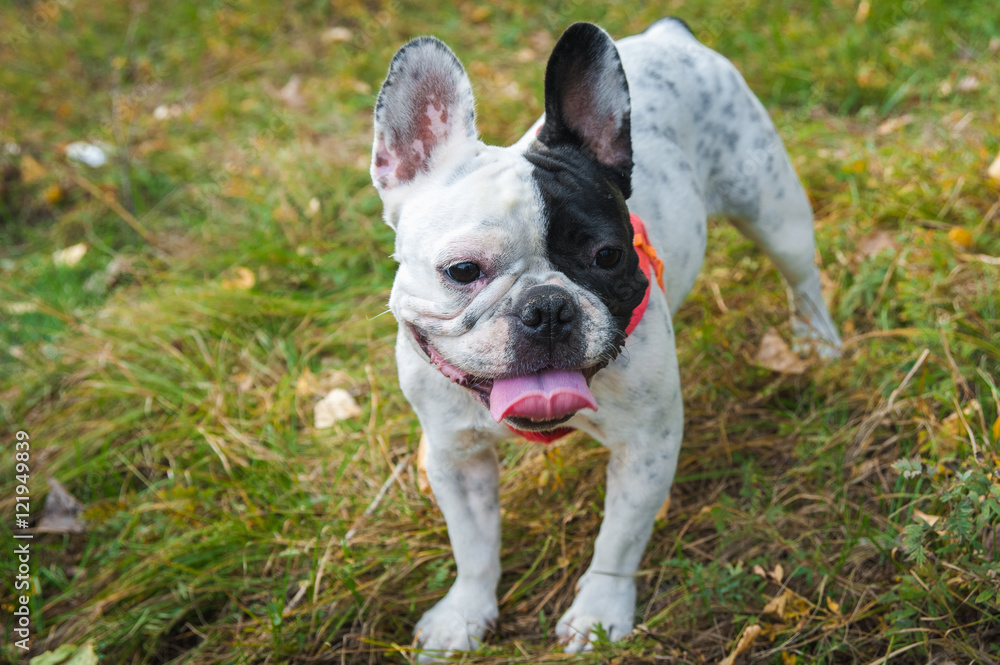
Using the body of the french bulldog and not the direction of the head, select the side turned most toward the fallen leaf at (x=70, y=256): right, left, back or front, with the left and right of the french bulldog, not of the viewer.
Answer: right

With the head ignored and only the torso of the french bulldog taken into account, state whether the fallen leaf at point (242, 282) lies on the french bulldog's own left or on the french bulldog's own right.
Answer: on the french bulldog's own right

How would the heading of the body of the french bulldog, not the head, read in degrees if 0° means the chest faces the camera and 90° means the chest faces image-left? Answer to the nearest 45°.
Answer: approximately 45°

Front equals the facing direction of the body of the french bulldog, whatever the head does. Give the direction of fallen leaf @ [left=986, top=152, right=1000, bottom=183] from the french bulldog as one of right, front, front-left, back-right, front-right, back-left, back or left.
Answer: back

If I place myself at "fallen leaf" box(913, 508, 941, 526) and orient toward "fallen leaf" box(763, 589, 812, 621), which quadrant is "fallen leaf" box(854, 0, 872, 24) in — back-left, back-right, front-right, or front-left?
back-right

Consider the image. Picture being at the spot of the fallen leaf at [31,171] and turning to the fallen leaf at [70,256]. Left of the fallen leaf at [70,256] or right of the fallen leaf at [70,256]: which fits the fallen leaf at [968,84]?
left

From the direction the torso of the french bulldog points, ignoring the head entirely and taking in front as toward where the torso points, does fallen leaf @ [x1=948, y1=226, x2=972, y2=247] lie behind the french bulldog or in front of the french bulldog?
behind

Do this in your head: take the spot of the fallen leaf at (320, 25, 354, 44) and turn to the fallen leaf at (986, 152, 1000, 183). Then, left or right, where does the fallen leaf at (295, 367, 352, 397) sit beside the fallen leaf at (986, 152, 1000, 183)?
right

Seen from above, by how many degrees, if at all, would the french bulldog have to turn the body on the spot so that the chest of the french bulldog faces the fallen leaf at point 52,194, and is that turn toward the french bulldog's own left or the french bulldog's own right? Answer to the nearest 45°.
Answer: approximately 90° to the french bulldog's own right

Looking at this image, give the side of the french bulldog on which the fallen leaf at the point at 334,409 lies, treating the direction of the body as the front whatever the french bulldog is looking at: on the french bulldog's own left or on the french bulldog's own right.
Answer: on the french bulldog's own right

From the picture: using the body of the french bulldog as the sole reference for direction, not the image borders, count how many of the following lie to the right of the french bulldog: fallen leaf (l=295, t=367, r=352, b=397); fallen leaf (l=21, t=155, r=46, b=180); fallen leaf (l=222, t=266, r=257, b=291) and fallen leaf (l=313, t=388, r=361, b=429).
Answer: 4
